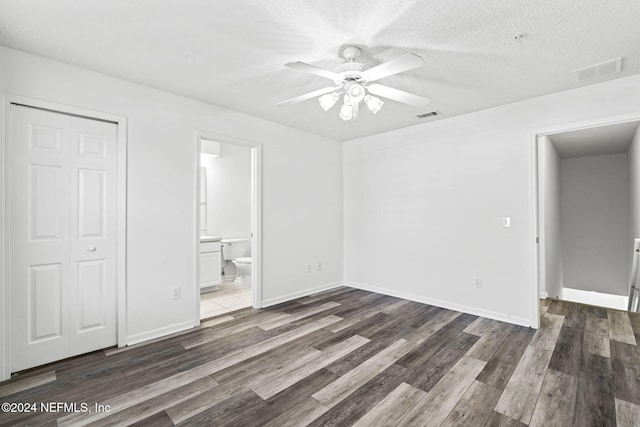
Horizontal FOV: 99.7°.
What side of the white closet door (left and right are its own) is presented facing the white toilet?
left

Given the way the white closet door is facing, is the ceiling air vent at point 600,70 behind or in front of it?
in front

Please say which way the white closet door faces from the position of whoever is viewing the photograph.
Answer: facing the viewer and to the right of the viewer

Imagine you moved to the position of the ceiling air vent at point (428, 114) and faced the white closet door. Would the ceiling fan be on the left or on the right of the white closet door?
left

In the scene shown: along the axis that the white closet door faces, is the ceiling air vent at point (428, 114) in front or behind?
in front

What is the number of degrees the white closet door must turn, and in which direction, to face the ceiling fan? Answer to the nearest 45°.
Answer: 0° — it already faces it

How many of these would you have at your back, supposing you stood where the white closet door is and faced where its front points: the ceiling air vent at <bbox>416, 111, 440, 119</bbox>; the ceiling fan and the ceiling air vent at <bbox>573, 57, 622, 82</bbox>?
0

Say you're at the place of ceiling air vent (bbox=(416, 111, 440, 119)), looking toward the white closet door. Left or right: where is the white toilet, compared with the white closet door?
right

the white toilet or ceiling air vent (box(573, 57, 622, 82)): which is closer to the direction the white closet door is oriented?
the ceiling air vent
